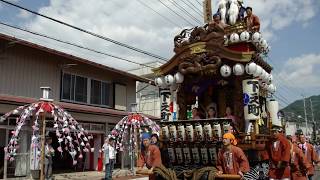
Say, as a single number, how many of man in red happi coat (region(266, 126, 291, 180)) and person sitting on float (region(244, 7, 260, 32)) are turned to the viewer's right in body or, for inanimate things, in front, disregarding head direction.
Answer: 0

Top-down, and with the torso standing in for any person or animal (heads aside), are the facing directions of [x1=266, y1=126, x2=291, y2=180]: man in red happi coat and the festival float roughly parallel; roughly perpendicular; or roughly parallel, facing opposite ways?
roughly parallel

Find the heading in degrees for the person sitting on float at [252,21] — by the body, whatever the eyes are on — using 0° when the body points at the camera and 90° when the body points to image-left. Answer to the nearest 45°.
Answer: approximately 45°

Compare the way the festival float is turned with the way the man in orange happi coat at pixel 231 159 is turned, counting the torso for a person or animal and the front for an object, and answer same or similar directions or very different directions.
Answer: same or similar directions

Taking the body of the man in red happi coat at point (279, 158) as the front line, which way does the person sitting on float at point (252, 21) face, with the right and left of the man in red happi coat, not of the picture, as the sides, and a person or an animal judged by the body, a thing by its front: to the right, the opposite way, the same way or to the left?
the same way

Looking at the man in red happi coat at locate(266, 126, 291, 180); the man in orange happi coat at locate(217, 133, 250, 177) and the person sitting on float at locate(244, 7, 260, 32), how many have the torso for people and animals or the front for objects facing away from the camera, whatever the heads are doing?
0

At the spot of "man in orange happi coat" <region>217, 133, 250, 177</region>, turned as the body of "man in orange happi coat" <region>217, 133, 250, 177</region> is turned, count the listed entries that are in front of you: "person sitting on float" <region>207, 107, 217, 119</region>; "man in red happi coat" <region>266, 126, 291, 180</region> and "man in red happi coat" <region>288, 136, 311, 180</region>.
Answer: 0

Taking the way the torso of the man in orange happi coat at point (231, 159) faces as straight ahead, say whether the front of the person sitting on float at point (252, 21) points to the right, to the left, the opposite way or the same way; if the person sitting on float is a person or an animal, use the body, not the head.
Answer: the same way

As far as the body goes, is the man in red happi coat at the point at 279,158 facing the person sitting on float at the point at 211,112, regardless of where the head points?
no

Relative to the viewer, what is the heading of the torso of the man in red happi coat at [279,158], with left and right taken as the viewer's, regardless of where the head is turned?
facing the viewer and to the left of the viewer

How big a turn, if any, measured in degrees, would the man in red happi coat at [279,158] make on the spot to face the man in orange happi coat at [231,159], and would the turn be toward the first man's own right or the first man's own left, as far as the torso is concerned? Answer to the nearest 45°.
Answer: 0° — they already face them

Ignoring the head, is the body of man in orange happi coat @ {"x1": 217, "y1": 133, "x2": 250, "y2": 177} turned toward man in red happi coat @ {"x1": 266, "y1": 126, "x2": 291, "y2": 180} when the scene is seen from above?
no
